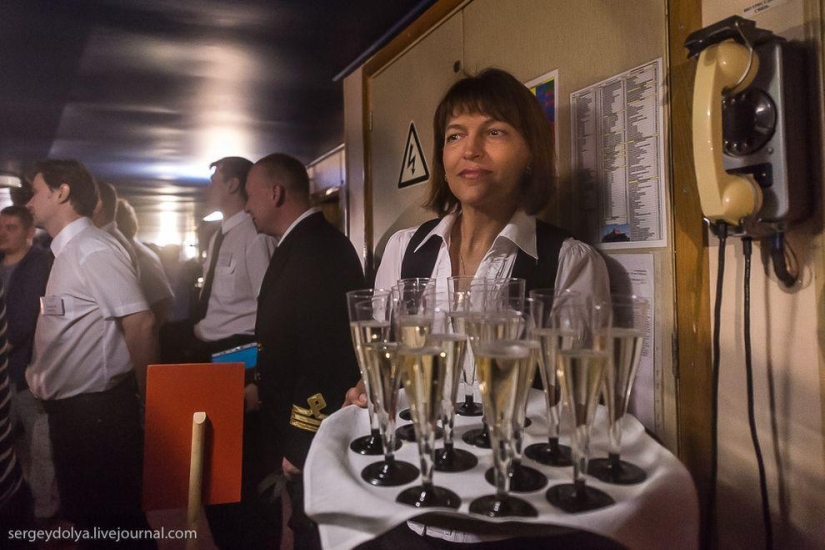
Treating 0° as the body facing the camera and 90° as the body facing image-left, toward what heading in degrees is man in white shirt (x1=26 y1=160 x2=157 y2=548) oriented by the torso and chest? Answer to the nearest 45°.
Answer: approximately 90°

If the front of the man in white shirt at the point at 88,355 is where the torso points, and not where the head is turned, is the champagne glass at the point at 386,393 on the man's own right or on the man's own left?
on the man's own left

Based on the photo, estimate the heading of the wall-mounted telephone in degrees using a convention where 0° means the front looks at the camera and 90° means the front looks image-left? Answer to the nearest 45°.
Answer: approximately 45°

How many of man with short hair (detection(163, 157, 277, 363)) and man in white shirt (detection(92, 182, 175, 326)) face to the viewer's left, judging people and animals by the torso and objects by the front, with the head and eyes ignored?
2

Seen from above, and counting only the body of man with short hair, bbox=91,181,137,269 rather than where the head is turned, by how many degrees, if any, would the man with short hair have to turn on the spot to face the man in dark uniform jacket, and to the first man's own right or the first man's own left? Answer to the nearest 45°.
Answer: approximately 180°

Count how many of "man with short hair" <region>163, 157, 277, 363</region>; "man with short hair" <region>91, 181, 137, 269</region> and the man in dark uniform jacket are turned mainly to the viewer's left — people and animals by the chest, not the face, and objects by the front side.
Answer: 3

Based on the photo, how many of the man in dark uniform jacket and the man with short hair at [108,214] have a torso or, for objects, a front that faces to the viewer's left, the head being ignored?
2

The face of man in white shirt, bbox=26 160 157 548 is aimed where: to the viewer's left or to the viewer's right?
to the viewer's left

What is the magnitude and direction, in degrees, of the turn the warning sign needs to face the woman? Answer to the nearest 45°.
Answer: approximately 45° to its left

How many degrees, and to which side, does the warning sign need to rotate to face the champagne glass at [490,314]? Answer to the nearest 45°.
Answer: approximately 45° to its left

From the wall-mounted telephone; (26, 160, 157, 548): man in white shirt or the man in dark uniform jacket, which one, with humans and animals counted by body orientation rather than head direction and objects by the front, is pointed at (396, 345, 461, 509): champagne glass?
the wall-mounted telephone

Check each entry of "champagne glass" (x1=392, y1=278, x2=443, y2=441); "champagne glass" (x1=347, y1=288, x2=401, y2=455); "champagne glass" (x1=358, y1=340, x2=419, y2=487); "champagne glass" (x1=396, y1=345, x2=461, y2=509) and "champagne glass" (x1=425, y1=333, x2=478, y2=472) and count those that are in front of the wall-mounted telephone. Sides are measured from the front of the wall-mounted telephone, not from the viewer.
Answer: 5

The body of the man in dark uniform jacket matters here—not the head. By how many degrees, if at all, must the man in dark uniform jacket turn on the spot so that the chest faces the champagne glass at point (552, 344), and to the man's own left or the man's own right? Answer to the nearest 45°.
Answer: approximately 90° to the man's own left

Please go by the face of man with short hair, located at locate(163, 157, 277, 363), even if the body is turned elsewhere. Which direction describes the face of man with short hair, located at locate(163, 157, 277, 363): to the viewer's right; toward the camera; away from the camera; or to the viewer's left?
to the viewer's left
